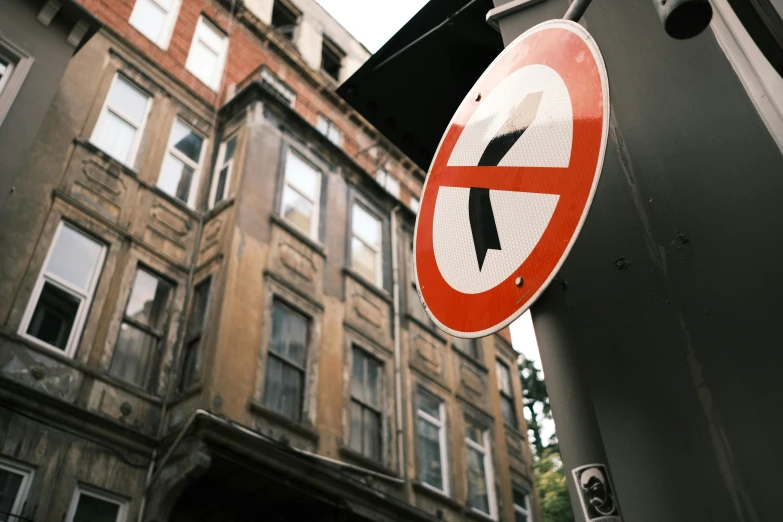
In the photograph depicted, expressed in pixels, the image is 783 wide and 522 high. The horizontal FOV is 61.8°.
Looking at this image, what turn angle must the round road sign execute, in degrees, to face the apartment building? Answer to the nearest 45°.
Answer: approximately 90° to its right

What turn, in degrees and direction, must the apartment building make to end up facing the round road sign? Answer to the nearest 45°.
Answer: approximately 45° to its right

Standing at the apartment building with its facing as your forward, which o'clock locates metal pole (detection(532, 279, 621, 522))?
The metal pole is roughly at 1 o'clock from the apartment building.

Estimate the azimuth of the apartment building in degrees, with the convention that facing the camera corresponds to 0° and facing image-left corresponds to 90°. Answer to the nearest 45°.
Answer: approximately 315°

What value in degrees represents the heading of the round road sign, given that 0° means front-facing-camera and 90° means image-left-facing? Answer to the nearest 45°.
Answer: approximately 45°

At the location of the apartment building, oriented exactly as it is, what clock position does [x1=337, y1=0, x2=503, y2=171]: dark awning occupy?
The dark awning is roughly at 1 o'clock from the apartment building.
